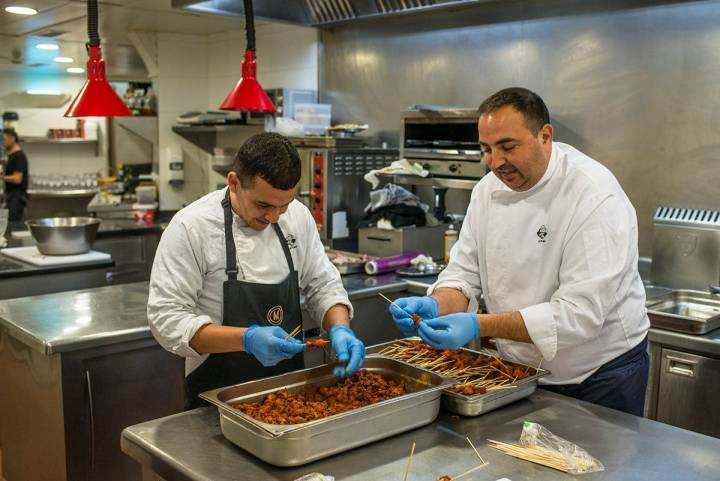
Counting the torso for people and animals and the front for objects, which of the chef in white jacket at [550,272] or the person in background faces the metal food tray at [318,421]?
the chef in white jacket

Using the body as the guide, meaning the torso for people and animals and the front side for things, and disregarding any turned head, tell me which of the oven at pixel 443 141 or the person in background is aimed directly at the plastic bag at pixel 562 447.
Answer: the oven

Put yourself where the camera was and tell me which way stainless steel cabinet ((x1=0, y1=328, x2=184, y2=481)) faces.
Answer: facing the viewer and to the right of the viewer

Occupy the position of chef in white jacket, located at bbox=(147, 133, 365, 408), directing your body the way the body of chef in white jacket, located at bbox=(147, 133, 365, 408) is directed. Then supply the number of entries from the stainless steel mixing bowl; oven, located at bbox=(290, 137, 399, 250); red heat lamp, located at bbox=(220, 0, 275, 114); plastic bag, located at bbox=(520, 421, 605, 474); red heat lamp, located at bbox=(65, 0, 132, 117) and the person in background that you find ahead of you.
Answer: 1

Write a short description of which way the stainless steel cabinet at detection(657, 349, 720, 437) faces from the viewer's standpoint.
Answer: facing the viewer and to the left of the viewer

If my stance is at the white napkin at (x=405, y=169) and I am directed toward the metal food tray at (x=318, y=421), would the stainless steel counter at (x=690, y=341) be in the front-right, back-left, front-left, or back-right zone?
front-left

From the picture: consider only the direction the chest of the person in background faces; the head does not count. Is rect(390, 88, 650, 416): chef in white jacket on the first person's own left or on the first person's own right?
on the first person's own left

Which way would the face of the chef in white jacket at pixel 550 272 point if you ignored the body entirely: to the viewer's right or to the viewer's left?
to the viewer's left

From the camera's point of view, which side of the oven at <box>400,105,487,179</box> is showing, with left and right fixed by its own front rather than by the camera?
front

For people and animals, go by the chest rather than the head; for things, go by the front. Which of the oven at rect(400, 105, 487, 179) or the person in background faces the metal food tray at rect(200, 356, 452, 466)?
the oven

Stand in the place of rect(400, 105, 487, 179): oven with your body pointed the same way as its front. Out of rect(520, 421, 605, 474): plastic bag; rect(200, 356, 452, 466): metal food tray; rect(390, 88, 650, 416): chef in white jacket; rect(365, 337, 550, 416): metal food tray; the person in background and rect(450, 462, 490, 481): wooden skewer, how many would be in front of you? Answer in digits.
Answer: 5
